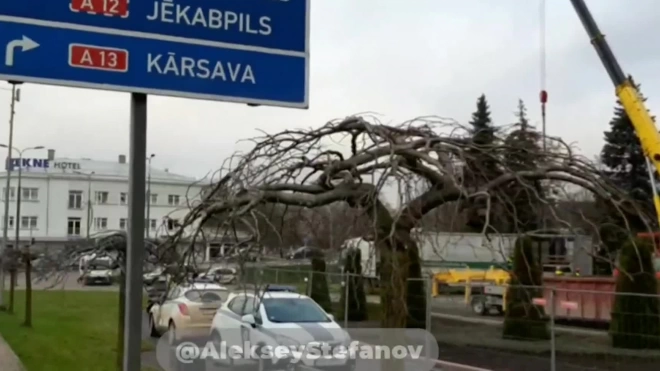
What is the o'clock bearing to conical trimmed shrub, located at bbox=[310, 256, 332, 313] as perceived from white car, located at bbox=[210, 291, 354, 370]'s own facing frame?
The conical trimmed shrub is roughly at 8 o'clock from the white car.

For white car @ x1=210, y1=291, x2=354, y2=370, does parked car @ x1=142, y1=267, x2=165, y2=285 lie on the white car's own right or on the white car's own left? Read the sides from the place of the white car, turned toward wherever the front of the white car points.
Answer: on the white car's own right

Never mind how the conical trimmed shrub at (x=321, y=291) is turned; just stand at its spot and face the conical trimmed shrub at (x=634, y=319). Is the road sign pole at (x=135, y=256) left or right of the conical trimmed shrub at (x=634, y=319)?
right
